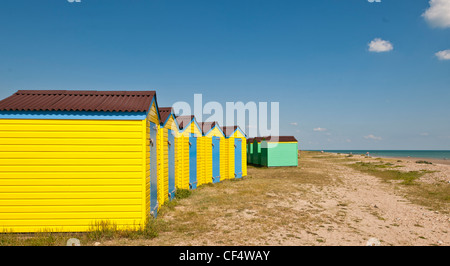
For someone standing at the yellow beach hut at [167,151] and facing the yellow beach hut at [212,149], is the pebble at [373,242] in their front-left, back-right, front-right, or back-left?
back-right

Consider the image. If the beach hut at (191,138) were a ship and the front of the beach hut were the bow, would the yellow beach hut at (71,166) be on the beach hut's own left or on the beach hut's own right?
on the beach hut's own right

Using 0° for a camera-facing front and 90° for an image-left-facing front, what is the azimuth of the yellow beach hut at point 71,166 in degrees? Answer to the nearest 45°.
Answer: approximately 270°

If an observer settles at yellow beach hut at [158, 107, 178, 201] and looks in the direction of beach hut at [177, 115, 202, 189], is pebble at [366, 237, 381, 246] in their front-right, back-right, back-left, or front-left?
back-right

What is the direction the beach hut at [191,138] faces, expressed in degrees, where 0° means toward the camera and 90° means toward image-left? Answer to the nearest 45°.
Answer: approximately 315°

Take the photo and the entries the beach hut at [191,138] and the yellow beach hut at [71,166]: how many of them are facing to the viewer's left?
0

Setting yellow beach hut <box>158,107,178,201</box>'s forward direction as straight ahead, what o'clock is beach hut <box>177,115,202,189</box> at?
The beach hut is roughly at 8 o'clock from the yellow beach hut.

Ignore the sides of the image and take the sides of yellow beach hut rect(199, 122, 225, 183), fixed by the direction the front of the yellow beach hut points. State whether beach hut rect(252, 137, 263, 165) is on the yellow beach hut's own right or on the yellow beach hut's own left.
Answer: on the yellow beach hut's own left
